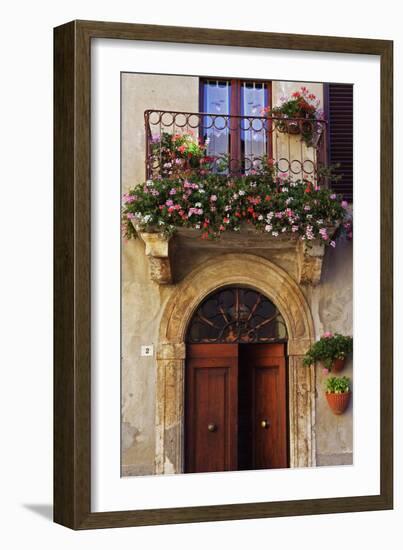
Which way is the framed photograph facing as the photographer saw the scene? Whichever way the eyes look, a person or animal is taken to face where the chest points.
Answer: facing the viewer and to the right of the viewer
